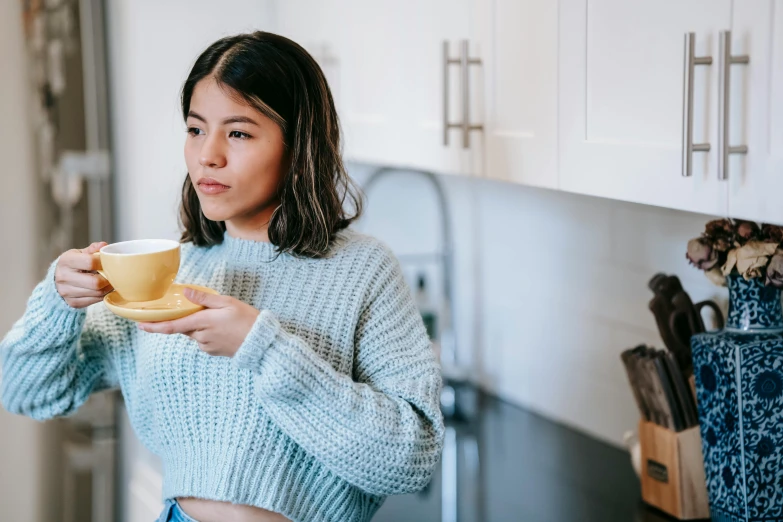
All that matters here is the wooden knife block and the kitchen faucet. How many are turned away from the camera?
0

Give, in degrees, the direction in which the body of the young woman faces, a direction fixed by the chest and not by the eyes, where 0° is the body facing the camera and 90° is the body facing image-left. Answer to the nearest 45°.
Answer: approximately 45°

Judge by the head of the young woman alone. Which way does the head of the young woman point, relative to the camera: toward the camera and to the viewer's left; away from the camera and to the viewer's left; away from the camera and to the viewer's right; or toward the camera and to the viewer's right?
toward the camera and to the viewer's left

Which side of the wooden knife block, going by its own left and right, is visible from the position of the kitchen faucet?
right

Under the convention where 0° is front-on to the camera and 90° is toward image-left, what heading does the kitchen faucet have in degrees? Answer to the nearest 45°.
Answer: approximately 90°

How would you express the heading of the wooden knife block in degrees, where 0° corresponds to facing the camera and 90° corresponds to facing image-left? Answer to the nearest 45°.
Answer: approximately 45°

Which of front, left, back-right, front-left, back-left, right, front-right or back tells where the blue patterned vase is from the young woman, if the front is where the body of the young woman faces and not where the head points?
back-left

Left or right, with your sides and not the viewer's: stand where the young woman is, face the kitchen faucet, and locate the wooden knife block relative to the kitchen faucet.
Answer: right
